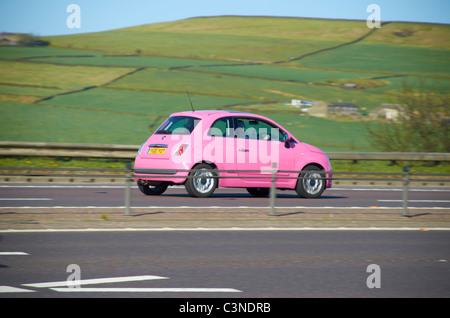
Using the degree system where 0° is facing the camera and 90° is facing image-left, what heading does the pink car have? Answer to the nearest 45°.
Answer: approximately 225°

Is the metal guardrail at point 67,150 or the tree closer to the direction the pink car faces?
the tree
